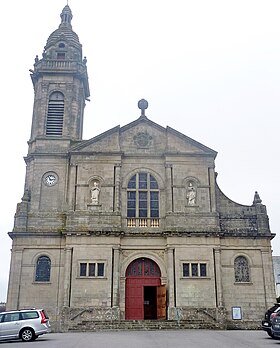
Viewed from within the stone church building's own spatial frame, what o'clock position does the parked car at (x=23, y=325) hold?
The parked car is roughly at 1 o'clock from the stone church building.

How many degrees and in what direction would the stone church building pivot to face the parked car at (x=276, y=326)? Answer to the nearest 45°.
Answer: approximately 45° to its left

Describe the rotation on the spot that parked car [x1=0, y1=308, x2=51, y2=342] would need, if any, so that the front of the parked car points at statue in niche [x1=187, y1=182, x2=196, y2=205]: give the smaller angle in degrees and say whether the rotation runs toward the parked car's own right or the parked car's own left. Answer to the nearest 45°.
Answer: approximately 135° to the parked car's own right

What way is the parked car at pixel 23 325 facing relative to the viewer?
to the viewer's left

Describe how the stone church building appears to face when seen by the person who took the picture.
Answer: facing the viewer

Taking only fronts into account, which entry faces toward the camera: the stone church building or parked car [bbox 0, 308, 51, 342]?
the stone church building

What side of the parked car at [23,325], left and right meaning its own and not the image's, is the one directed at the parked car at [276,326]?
back

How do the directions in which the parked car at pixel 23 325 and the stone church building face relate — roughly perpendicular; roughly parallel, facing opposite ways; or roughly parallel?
roughly perpendicular
